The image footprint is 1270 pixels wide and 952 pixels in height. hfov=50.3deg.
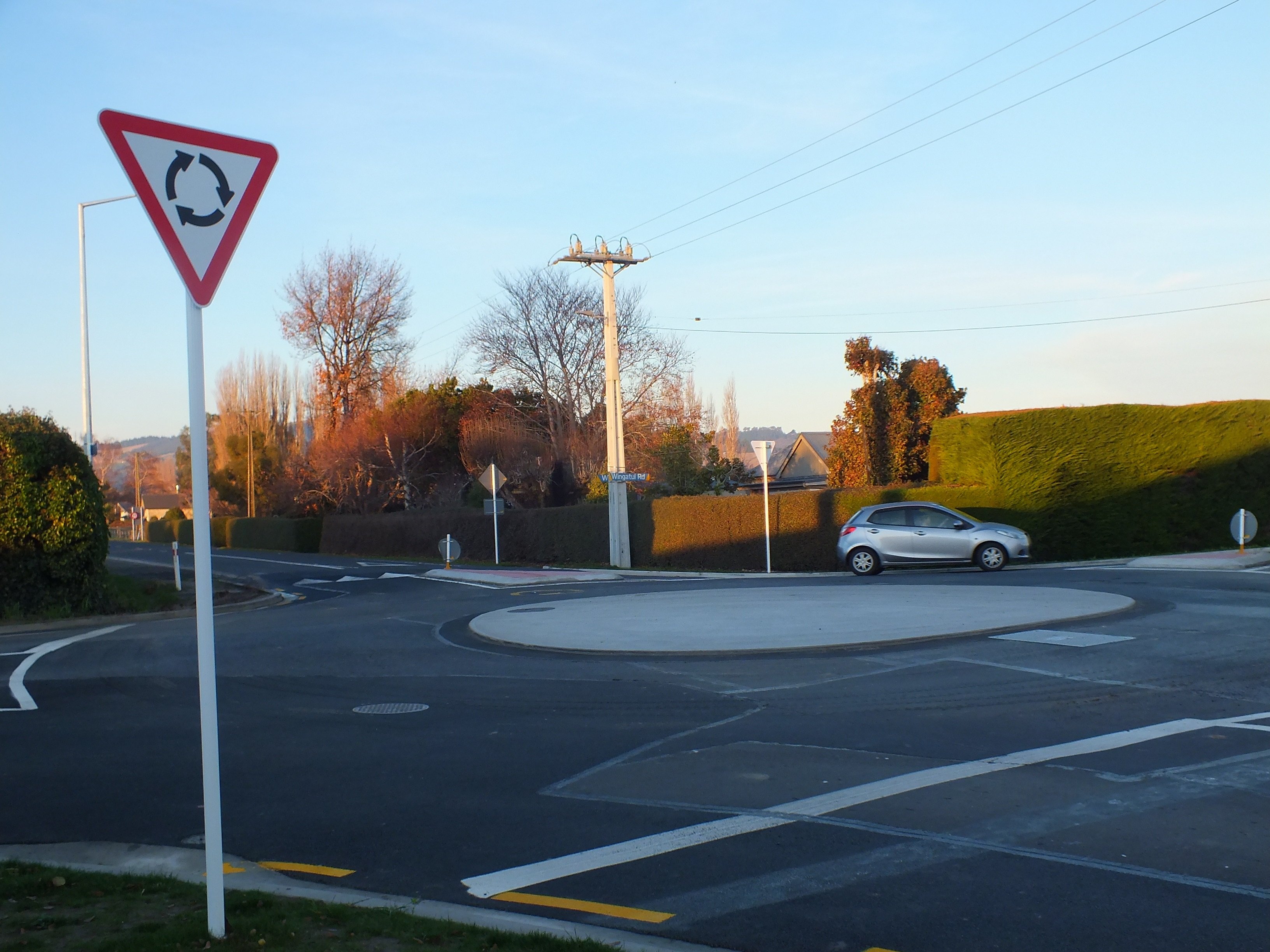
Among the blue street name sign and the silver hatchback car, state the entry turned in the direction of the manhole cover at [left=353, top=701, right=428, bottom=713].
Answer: the blue street name sign

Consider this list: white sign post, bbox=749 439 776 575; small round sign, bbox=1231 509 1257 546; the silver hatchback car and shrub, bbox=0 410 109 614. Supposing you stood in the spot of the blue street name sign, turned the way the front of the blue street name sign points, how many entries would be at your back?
0

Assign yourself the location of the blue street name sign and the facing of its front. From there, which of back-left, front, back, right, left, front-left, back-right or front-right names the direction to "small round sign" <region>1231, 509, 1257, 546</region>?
front-left

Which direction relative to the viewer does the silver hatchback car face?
to the viewer's right

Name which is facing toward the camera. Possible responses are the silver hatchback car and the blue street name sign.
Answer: the blue street name sign

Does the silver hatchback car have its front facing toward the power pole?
no

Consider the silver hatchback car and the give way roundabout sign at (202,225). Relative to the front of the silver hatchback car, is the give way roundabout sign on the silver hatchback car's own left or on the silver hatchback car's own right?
on the silver hatchback car's own right

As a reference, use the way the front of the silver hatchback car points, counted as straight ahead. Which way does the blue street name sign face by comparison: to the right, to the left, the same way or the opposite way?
to the right

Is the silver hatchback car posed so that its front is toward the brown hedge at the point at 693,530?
no

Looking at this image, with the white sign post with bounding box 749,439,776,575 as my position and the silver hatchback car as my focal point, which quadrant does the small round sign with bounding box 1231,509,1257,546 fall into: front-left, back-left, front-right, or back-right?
front-left

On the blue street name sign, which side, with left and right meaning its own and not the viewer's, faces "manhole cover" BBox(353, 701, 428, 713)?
front

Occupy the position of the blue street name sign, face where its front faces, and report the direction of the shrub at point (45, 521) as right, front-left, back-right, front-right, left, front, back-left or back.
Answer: front-right

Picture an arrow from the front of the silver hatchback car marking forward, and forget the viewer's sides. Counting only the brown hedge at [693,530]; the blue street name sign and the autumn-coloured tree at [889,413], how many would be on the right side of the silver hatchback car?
0

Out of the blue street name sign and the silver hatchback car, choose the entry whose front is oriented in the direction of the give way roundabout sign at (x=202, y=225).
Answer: the blue street name sign

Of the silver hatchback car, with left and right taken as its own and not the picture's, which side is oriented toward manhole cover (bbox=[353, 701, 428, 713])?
right

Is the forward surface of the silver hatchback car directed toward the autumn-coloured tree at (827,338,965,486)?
no

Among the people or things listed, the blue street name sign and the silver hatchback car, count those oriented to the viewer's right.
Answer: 1

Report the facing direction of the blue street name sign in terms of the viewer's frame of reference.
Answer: facing the viewer
